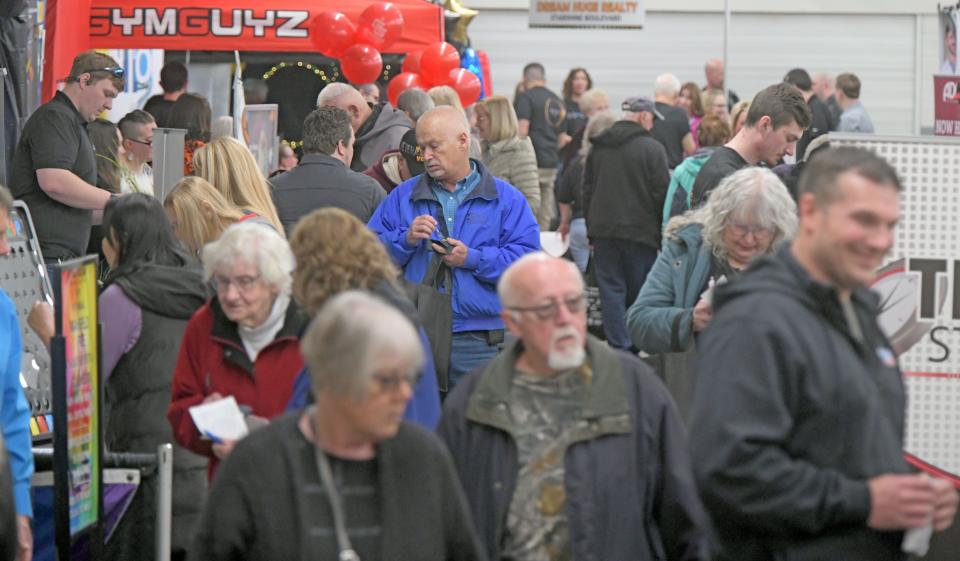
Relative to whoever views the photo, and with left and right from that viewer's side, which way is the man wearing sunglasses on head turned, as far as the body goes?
facing to the right of the viewer

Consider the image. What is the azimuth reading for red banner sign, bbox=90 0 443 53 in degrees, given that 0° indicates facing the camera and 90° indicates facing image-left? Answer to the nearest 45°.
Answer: approximately 0°

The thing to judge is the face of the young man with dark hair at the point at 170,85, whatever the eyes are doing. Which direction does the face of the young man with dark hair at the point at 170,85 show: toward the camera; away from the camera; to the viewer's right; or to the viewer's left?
away from the camera

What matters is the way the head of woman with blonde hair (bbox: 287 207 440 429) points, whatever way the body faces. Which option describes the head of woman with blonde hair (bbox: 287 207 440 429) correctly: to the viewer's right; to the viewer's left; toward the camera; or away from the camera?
away from the camera
